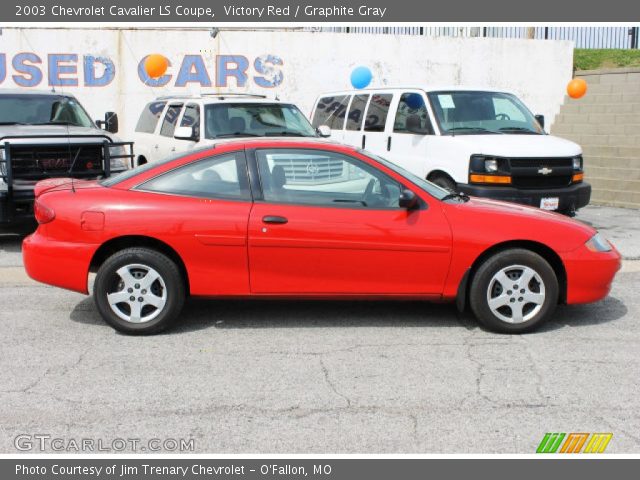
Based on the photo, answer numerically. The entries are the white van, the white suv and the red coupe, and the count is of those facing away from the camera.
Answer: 0

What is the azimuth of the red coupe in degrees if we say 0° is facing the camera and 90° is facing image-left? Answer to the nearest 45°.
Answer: approximately 270°

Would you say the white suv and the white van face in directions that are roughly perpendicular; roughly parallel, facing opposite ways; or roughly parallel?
roughly parallel

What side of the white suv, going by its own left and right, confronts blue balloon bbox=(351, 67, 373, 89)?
left

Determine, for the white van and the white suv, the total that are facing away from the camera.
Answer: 0

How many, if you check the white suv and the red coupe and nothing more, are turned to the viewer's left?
0

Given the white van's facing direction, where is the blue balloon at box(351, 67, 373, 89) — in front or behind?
behind

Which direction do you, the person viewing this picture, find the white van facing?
facing the viewer and to the right of the viewer

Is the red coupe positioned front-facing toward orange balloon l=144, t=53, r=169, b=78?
no

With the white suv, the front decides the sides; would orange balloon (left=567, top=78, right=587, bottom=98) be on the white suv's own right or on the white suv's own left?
on the white suv's own left

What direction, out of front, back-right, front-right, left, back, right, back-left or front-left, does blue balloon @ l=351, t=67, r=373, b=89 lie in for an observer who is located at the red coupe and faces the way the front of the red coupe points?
left

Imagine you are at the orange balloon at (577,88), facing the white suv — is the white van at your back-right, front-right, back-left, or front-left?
front-left
